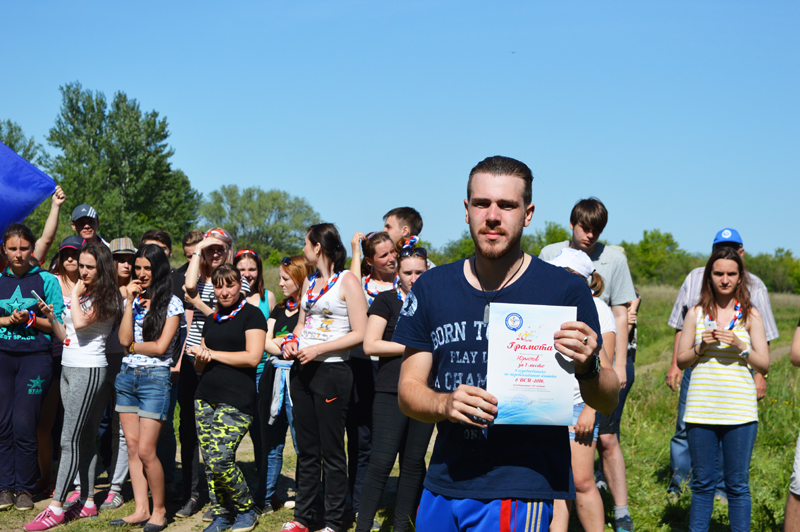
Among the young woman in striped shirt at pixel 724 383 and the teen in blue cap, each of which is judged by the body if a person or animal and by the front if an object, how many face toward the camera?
2

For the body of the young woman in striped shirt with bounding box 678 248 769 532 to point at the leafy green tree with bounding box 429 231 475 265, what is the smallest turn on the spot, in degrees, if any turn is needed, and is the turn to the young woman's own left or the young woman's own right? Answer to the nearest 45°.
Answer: approximately 135° to the young woman's own right

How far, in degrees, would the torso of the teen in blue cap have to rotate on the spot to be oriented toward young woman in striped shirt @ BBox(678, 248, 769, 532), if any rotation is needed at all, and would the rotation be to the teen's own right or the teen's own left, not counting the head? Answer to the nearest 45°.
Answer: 0° — they already face them

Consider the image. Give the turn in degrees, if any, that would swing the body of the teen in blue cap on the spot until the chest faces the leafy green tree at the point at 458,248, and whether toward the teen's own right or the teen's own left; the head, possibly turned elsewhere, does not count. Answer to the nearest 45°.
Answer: approximately 135° to the teen's own right

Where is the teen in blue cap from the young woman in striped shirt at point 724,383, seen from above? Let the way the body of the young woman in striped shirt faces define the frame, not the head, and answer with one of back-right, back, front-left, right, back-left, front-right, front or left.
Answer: back

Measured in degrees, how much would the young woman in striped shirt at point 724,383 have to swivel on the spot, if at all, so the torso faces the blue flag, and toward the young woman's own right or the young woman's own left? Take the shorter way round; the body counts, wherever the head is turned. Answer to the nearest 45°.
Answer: approximately 90° to the young woman's own right

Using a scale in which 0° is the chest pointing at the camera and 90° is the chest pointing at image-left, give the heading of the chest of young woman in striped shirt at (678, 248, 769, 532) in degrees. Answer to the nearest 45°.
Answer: approximately 0°

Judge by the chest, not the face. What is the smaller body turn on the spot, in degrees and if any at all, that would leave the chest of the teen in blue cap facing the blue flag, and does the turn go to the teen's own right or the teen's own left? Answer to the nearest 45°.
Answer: approximately 90° to the teen's own right

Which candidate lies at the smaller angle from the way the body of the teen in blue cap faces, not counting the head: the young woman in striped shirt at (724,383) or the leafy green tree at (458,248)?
the young woman in striped shirt
